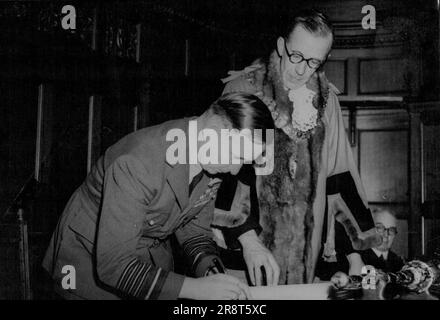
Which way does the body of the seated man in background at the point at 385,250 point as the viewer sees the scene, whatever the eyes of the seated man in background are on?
toward the camera
